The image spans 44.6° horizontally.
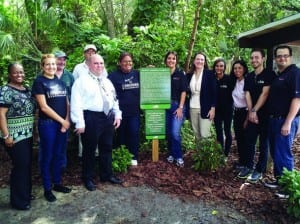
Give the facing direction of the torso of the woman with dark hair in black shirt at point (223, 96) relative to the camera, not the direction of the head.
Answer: toward the camera

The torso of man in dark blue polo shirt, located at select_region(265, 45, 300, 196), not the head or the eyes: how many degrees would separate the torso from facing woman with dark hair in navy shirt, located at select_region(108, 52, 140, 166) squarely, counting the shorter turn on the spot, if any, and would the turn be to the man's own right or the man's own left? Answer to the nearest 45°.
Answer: approximately 45° to the man's own right

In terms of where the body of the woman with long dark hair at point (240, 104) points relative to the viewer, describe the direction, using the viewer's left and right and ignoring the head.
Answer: facing the viewer and to the left of the viewer

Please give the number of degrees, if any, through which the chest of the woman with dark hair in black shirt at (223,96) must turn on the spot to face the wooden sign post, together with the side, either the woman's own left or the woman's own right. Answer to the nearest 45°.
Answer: approximately 90° to the woman's own right

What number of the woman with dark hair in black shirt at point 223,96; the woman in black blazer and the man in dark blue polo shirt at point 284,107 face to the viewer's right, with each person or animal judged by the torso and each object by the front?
0

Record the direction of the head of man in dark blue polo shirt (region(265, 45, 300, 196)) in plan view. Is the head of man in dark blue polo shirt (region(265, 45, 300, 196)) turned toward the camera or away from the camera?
toward the camera

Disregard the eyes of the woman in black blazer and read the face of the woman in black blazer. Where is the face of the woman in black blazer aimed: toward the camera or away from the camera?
toward the camera

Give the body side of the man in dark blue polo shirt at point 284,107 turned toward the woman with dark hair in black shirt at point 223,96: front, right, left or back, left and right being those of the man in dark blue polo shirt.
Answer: right

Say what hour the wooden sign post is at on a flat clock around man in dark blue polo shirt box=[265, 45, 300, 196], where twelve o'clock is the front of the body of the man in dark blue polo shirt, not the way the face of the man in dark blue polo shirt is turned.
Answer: The wooden sign post is roughly at 2 o'clock from the man in dark blue polo shirt.

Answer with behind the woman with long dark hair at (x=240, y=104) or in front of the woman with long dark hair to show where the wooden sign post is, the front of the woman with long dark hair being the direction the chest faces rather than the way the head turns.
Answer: in front

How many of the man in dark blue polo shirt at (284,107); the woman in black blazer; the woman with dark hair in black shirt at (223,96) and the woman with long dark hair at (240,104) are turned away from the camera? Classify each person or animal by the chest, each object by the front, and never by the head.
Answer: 0
